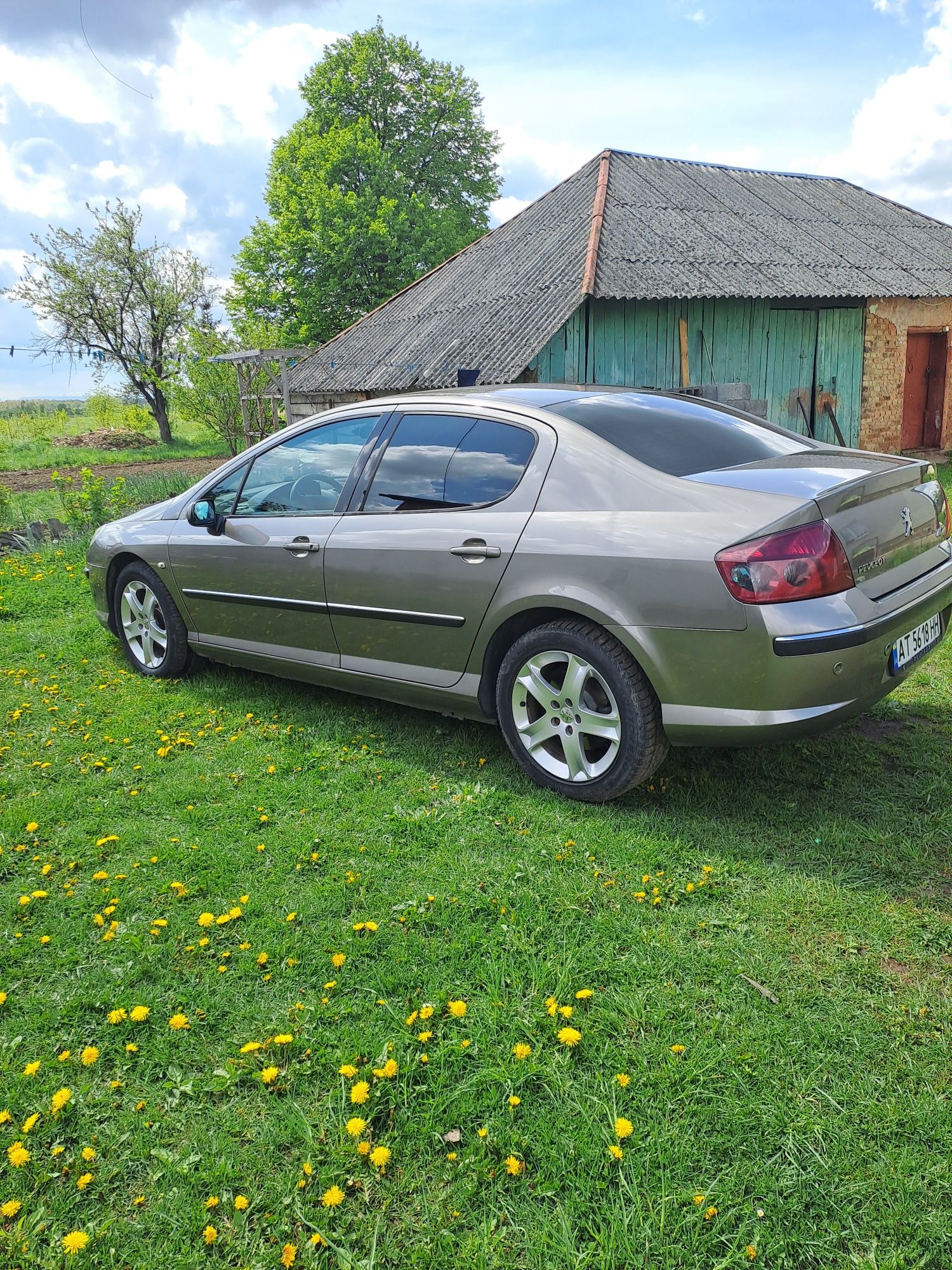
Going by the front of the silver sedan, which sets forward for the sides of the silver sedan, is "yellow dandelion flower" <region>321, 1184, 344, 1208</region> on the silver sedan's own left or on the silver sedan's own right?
on the silver sedan's own left

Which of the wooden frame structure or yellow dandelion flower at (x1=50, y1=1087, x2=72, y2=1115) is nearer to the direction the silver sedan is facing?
the wooden frame structure

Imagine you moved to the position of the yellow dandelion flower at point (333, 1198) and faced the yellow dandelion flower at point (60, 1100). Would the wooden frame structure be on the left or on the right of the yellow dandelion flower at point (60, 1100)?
right

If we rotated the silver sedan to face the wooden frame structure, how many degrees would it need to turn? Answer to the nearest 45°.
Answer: approximately 45° to its right

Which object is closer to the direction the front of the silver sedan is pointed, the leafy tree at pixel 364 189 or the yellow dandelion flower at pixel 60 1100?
the leafy tree

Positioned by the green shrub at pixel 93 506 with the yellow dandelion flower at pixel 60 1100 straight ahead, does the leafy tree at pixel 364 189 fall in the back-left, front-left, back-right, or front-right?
back-left

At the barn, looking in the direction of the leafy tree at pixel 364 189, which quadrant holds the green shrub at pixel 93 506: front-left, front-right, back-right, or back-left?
back-left

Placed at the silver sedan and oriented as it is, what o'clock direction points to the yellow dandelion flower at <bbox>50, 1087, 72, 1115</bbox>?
The yellow dandelion flower is roughly at 9 o'clock from the silver sedan.

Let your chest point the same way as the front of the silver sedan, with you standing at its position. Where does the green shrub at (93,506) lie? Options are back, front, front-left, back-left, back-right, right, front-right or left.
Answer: front

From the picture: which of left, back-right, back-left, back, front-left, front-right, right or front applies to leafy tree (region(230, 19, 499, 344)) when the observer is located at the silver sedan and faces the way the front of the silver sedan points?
front-right

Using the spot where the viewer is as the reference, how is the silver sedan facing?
facing away from the viewer and to the left of the viewer
